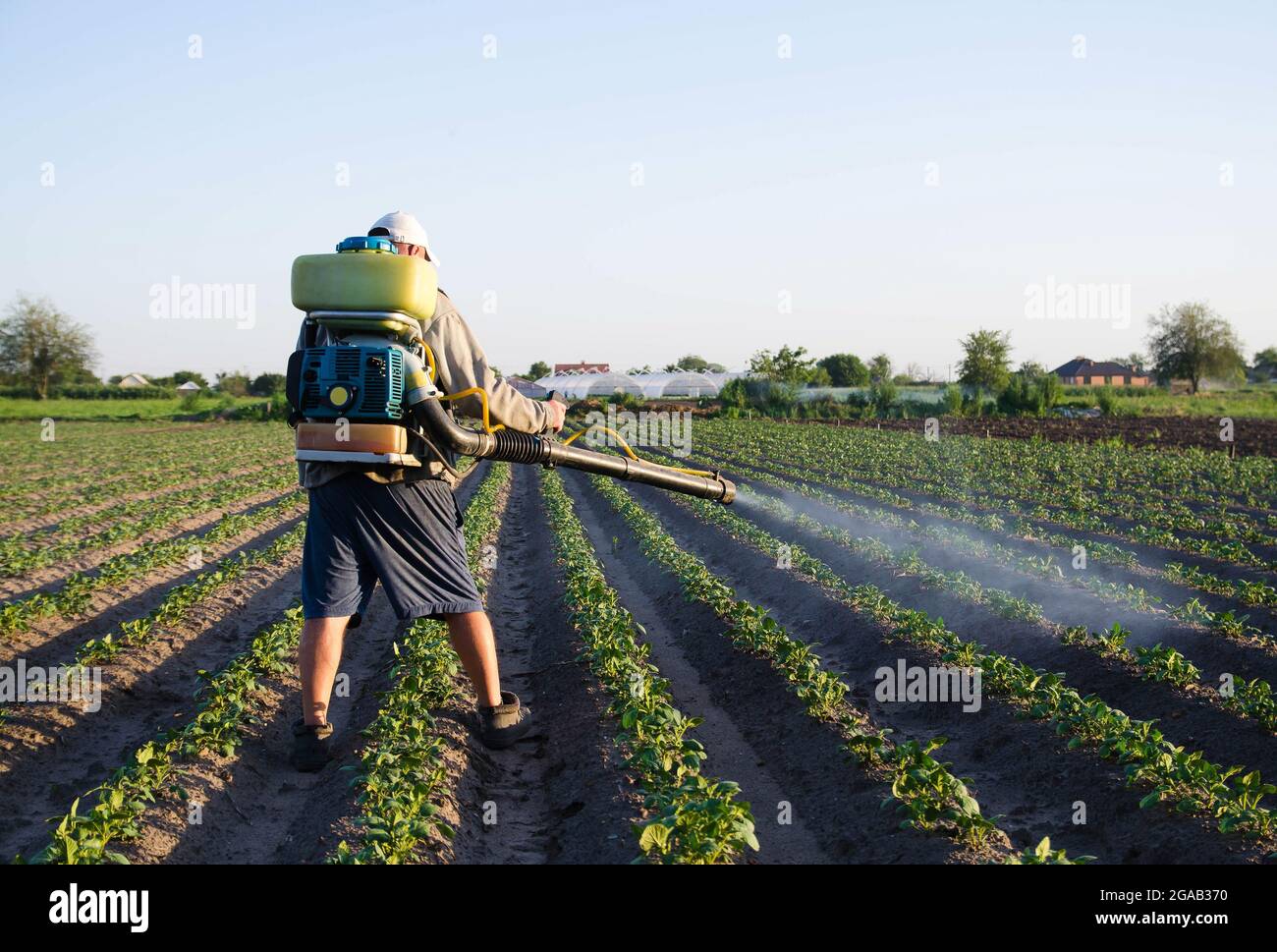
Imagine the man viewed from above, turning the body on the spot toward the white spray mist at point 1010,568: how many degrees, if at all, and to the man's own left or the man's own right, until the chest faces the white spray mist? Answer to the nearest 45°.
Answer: approximately 45° to the man's own right

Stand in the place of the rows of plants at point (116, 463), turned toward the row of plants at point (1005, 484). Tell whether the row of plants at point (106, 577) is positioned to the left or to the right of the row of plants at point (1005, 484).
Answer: right

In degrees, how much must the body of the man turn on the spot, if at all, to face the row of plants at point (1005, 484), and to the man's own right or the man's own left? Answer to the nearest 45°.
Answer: approximately 45° to the man's own right

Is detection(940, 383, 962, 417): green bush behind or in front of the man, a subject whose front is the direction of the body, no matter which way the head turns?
in front

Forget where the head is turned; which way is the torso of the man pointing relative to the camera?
away from the camera

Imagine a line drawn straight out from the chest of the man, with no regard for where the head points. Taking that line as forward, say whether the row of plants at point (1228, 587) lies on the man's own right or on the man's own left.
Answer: on the man's own right

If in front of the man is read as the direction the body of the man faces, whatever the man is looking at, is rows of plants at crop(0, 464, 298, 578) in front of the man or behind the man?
in front

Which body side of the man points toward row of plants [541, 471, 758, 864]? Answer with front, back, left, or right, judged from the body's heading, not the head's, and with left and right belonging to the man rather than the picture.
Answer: right

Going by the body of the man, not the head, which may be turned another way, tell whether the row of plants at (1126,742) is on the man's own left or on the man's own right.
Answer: on the man's own right

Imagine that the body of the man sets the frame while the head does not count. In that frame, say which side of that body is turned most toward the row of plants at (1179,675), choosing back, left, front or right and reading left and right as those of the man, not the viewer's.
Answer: right

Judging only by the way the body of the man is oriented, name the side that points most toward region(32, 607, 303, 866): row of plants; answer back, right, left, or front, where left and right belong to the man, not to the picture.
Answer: left

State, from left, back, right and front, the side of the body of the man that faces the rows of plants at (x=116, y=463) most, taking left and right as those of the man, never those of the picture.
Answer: front

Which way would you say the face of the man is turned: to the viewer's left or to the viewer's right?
to the viewer's right
